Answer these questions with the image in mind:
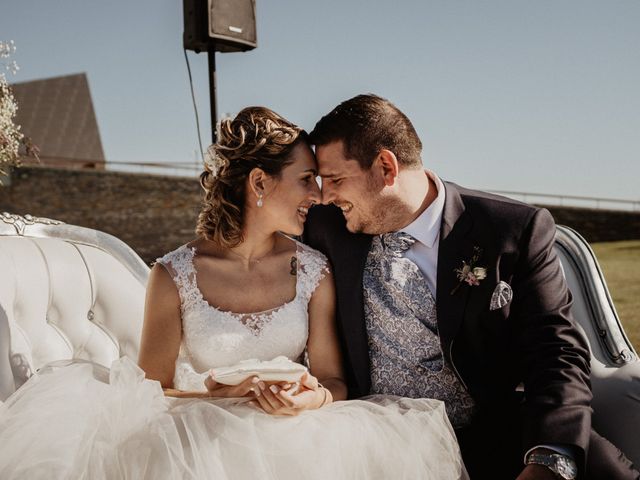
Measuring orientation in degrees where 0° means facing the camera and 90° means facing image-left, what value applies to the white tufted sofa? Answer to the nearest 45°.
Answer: approximately 0°

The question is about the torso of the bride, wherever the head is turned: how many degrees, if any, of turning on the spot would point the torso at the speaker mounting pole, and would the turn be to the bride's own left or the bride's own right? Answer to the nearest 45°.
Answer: approximately 180°

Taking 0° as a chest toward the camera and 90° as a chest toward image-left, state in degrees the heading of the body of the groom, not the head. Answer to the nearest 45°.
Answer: approximately 45°

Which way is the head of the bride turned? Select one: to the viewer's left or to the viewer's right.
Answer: to the viewer's right

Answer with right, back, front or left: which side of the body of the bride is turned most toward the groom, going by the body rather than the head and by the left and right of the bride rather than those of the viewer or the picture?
left

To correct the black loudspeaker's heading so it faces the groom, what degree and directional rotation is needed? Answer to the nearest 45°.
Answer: approximately 45° to its right

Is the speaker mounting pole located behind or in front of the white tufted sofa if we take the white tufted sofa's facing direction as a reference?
behind

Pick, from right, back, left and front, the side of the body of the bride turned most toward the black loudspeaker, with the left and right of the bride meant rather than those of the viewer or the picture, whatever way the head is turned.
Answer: back
